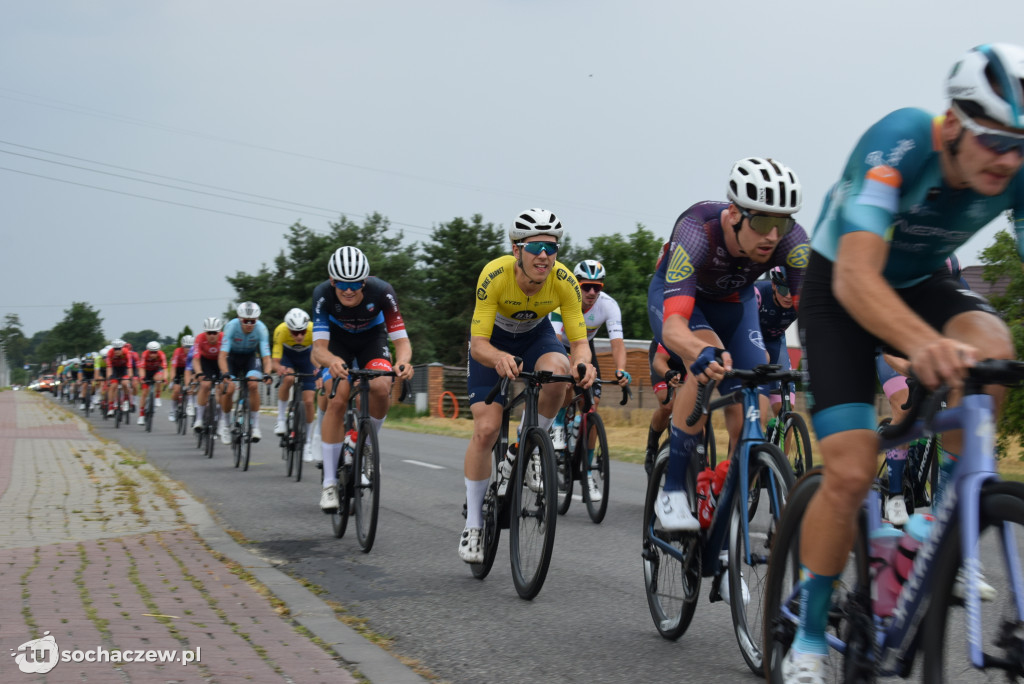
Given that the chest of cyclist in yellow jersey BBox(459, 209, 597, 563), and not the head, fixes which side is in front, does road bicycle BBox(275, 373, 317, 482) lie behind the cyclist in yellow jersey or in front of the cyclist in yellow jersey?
behind

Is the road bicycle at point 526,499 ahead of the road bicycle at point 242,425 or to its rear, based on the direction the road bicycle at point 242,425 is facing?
ahead

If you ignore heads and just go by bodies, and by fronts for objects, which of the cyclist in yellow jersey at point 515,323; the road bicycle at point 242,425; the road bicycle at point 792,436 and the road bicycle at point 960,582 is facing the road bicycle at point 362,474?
the road bicycle at point 242,425

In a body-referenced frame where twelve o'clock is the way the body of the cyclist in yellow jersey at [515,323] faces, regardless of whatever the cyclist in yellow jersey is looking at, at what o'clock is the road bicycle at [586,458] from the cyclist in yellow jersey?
The road bicycle is roughly at 8 o'clock from the cyclist in yellow jersey.

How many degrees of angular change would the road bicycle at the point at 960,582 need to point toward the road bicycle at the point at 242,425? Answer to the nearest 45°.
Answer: approximately 180°

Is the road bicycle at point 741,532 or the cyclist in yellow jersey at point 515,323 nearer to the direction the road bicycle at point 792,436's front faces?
the road bicycle

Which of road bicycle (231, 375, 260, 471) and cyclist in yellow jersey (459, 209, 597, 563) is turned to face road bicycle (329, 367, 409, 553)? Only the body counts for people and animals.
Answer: road bicycle (231, 375, 260, 471)

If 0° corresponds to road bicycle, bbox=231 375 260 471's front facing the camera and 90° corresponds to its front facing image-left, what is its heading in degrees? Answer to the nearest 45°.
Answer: approximately 0°

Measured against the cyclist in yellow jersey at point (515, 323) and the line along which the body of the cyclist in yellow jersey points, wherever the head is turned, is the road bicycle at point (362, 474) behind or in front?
behind

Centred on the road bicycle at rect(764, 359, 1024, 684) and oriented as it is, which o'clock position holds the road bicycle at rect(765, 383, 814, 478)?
the road bicycle at rect(765, 383, 814, 478) is roughly at 7 o'clock from the road bicycle at rect(764, 359, 1024, 684).

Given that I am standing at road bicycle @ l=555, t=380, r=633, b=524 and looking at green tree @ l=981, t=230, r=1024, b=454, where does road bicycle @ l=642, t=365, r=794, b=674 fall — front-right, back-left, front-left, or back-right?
back-right

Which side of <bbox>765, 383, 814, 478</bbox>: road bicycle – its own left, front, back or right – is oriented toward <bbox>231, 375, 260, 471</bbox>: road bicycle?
back
